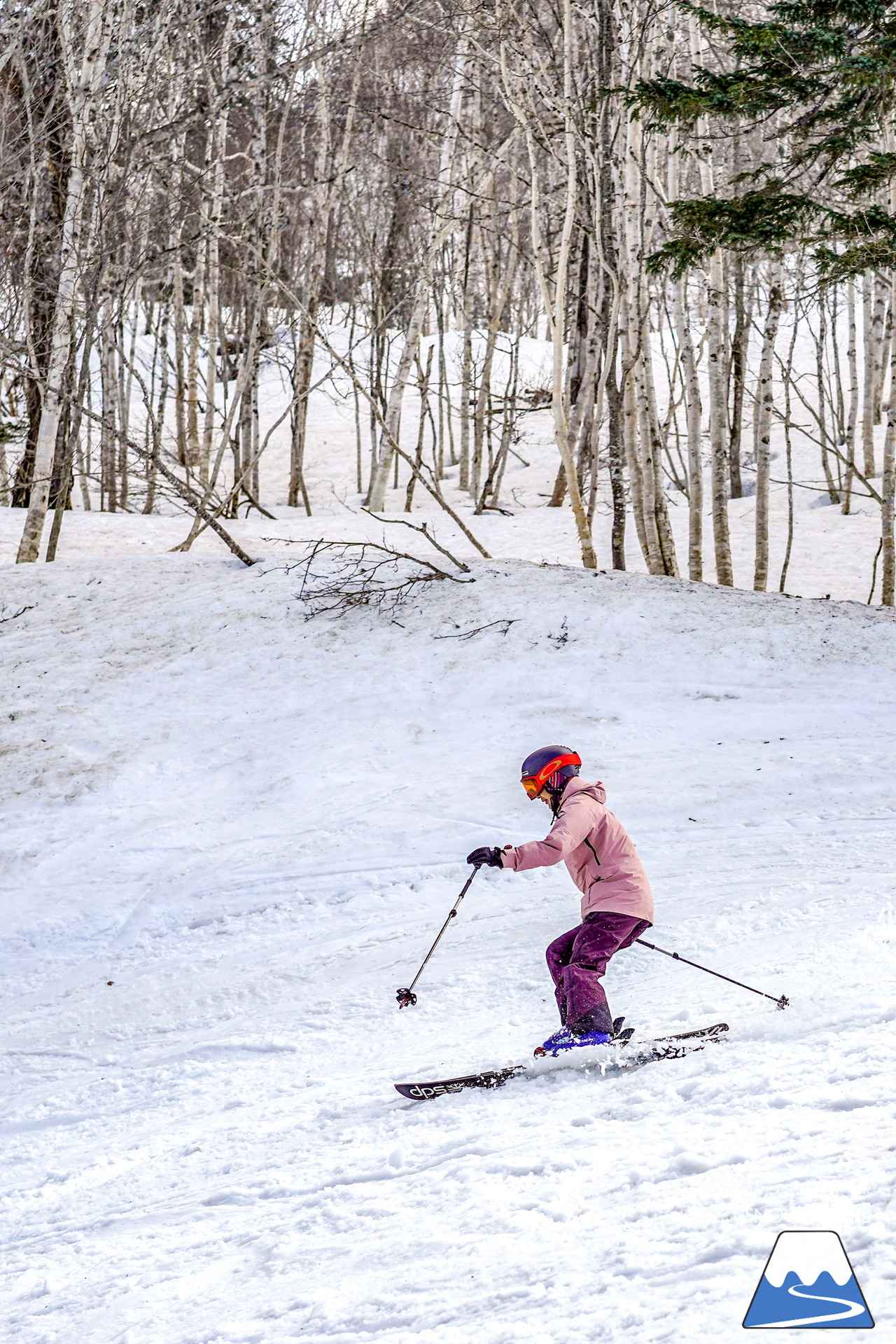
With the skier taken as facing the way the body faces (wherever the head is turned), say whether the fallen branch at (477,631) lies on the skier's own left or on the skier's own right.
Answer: on the skier's own right

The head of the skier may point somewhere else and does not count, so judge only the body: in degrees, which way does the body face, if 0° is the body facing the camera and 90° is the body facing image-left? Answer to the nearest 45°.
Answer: approximately 90°

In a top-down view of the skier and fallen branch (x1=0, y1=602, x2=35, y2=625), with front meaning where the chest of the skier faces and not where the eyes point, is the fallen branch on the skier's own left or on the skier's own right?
on the skier's own right

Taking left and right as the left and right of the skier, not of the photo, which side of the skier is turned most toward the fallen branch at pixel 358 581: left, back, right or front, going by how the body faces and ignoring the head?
right
